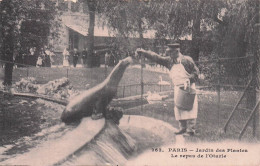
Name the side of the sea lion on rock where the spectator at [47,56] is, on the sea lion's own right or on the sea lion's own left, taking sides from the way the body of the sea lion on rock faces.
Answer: on the sea lion's own left

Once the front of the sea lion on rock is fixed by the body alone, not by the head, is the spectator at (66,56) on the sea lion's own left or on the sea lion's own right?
on the sea lion's own left

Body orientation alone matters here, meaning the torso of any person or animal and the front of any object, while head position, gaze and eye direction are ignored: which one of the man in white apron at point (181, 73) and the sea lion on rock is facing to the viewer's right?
the sea lion on rock

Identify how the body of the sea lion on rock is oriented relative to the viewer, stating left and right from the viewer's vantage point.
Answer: facing to the right of the viewer

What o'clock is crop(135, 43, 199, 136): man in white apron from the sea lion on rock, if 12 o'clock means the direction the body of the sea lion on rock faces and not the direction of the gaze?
The man in white apron is roughly at 12 o'clock from the sea lion on rock.

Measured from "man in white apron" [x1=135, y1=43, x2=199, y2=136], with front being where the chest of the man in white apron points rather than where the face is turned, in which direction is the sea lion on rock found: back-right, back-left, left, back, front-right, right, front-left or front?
front-right

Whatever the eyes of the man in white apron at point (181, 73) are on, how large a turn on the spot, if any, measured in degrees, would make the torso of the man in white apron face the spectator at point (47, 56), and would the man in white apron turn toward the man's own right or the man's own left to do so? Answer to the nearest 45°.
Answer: approximately 45° to the man's own right

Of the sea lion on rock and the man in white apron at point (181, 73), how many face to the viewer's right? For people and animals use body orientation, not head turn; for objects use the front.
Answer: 1

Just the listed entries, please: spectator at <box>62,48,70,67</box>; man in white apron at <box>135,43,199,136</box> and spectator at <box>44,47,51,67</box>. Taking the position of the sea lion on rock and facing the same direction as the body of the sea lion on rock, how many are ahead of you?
1

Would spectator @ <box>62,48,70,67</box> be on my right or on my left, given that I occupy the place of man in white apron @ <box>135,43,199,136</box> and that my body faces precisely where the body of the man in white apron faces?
on my right

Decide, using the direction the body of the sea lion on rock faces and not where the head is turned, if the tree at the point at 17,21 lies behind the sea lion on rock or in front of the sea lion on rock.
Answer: behind
